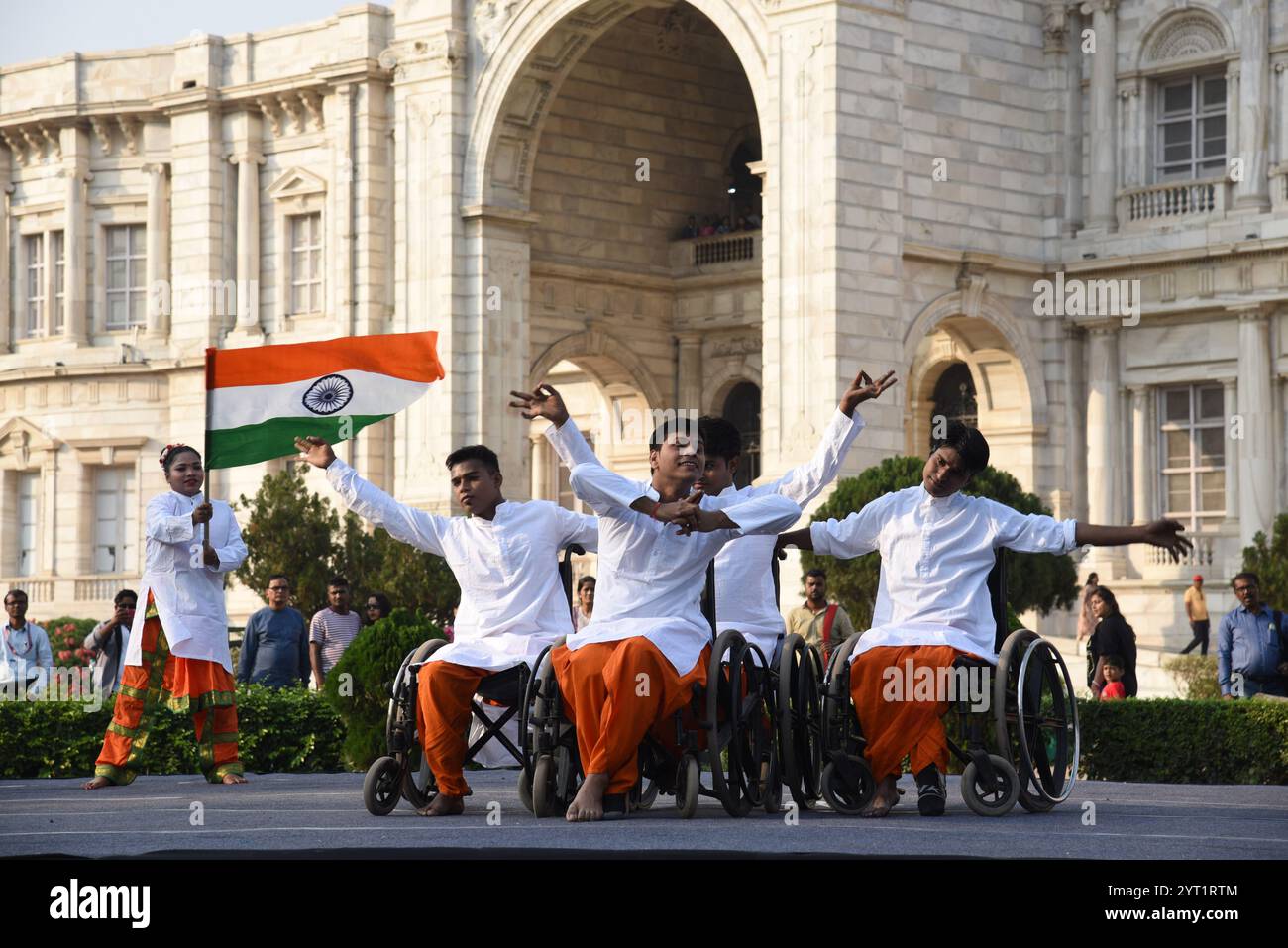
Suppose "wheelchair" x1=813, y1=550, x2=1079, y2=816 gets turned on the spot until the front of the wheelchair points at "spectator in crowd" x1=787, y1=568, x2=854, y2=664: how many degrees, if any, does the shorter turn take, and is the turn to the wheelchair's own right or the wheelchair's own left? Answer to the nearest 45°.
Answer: approximately 180°

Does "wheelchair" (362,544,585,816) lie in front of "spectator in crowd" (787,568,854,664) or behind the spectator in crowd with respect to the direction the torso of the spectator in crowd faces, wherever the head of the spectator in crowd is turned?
in front

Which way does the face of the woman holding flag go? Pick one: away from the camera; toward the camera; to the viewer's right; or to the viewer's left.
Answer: toward the camera

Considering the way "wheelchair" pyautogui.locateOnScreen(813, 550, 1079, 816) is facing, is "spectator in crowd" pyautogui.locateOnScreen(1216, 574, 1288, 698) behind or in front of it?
behind

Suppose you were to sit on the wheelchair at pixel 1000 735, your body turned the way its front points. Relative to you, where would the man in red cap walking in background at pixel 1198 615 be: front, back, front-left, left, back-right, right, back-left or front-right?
back

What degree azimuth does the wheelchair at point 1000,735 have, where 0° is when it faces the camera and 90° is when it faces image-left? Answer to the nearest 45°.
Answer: approximately 0°

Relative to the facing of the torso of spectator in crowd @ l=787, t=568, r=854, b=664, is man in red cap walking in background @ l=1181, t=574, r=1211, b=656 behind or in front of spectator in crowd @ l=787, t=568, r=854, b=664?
behind

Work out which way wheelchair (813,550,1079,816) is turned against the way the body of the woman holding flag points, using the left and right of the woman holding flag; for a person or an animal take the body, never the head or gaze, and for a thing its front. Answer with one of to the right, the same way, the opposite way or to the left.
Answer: the same way

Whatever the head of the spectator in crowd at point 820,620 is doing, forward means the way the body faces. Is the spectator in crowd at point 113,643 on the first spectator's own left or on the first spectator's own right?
on the first spectator's own right

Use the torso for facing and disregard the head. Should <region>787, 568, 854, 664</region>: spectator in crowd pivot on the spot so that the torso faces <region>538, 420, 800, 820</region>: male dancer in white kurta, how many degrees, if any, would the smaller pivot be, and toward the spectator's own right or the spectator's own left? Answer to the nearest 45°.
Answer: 0° — they already face them

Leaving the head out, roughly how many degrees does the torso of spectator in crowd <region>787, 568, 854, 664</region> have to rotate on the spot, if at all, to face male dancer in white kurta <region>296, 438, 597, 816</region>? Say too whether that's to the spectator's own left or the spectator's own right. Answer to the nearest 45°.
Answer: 0° — they already face them

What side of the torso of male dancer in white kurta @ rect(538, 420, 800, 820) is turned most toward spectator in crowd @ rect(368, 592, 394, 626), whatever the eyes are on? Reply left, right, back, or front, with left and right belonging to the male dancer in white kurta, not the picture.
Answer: back

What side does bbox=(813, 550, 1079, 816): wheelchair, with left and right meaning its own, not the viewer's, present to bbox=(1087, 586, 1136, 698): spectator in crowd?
back

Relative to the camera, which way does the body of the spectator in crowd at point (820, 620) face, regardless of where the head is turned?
toward the camera

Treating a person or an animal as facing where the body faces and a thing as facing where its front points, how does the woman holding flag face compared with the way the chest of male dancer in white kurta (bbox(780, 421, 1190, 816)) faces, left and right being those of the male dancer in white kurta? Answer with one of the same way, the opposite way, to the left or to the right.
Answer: the same way

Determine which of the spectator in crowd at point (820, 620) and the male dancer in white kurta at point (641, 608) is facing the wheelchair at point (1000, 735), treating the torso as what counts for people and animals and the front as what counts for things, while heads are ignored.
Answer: the spectator in crowd

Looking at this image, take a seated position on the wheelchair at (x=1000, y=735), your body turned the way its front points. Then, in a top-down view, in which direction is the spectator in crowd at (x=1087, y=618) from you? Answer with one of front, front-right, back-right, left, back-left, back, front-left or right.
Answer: back

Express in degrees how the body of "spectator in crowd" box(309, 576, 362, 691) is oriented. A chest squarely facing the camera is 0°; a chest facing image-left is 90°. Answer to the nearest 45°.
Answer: approximately 0°
